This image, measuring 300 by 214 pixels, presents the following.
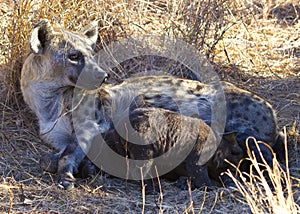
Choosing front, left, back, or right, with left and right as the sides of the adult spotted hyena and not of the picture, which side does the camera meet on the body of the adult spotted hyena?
left

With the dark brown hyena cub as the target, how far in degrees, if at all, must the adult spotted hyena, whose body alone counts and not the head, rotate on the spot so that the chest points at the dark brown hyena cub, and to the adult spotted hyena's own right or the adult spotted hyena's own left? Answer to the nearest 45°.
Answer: approximately 135° to the adult spotted hyena's own left

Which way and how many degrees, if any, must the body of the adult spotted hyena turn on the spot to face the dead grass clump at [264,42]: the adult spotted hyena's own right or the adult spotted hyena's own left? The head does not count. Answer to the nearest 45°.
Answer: approximately 135° to the adult spotted hyena's own right
